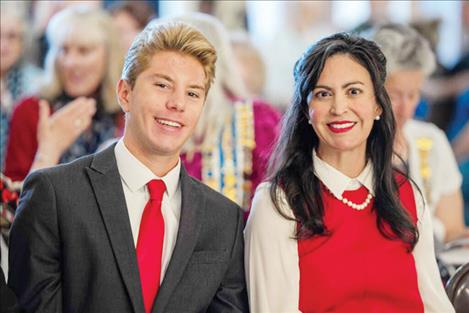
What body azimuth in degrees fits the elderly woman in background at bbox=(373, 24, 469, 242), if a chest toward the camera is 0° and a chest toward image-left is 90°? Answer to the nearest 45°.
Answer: approximately 45°

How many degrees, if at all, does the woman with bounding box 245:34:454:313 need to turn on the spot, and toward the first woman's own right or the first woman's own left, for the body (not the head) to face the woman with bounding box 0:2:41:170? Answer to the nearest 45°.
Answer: approximately 135° to the first woman's own right

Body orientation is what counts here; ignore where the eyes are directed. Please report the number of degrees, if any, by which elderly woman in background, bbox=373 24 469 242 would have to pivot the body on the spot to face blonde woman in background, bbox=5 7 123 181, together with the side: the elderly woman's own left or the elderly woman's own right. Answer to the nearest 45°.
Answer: approximately 45° to the elderly woman's own right

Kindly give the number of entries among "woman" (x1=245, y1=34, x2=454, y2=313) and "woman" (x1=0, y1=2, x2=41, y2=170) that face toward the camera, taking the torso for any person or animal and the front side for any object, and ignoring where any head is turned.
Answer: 2

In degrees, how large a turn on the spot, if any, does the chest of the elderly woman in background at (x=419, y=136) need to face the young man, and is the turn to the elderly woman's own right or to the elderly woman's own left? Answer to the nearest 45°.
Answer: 0° — they already face them

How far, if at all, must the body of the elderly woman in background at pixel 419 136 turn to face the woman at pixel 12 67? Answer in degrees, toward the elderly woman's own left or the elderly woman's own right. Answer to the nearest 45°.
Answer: approximately 45° to the elderly woman's own right

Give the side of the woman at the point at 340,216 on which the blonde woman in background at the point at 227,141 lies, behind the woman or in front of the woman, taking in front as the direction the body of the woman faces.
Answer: behind

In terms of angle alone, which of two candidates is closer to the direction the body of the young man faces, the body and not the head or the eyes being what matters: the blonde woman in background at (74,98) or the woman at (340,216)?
the woman

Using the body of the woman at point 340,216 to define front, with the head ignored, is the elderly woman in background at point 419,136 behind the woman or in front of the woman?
behind

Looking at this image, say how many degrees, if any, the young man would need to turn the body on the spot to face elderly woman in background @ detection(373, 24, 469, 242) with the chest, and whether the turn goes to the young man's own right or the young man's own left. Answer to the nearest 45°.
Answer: approximately 90° to the young man's own left
